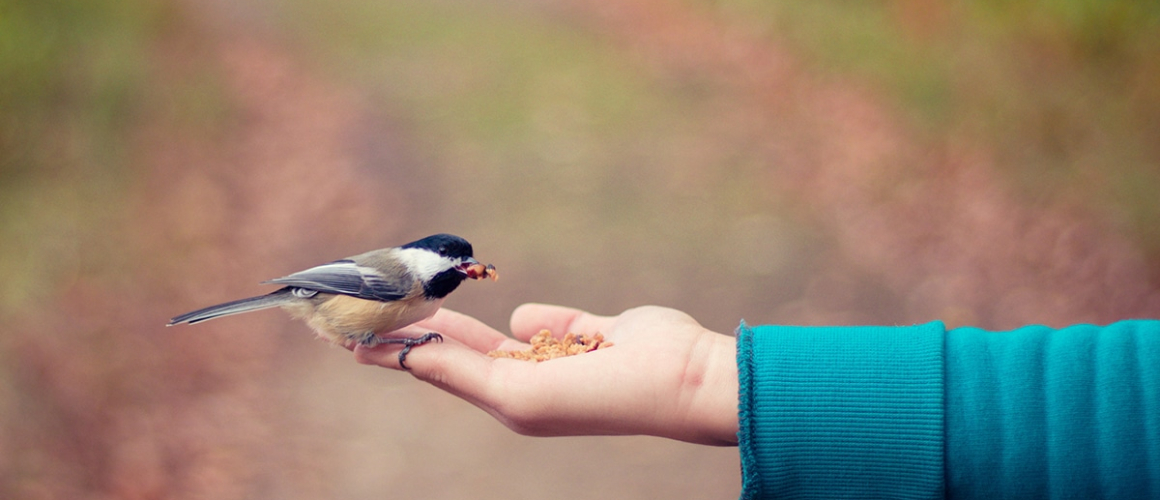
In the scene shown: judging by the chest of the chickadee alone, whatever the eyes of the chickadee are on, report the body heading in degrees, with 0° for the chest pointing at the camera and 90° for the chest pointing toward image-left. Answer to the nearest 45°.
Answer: approximately 270°
